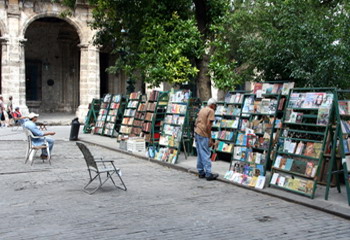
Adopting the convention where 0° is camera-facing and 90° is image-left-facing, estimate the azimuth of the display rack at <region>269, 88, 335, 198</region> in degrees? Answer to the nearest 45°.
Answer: approximately 45°

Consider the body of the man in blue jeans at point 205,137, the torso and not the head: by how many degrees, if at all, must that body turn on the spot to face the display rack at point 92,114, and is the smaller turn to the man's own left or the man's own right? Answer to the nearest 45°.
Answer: approximately 90° to the man's own left

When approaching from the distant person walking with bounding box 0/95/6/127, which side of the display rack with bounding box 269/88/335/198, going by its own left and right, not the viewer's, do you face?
right

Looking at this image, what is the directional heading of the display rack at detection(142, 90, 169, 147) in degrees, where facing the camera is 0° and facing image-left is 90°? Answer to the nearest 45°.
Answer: approximately 45°

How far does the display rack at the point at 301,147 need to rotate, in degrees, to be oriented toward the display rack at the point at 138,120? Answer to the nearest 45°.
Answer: approximately 90° to its right

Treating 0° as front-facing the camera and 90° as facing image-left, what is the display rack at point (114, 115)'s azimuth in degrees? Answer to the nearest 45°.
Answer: approximately 45°

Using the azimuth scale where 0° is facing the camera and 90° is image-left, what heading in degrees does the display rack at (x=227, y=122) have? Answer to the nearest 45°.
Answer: approximately 45°

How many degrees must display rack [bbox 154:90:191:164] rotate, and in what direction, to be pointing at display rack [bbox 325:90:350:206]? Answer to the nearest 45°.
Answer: approximately 90° to its left

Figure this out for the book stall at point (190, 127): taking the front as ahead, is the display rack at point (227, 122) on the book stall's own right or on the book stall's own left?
on the book stall's own left

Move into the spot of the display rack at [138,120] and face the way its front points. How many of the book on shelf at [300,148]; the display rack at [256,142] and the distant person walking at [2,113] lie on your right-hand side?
1
